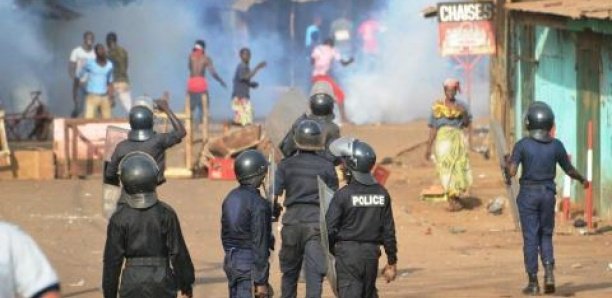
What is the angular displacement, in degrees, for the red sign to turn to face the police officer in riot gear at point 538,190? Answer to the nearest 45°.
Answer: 0° — it already faces them

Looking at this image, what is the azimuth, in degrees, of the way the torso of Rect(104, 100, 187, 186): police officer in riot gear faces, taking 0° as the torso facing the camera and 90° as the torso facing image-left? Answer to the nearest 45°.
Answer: approximately 180°

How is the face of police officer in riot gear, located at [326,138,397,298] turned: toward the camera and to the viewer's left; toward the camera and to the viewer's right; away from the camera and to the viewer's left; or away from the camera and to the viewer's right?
away from the camera and to the viewer's left

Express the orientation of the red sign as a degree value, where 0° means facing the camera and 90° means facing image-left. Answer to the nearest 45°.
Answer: approximately 0°

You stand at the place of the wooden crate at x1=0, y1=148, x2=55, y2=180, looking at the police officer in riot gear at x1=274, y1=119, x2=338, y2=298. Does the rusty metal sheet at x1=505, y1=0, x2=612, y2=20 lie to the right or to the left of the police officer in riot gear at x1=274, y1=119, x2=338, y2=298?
left

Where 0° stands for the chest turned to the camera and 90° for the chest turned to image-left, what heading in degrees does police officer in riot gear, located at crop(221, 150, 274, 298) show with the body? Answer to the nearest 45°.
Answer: approximately 225°

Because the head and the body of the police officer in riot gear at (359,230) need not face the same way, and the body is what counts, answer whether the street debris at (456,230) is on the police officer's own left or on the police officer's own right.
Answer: on the police officer's own right

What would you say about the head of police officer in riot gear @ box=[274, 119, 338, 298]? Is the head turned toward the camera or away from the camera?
away from the camera
